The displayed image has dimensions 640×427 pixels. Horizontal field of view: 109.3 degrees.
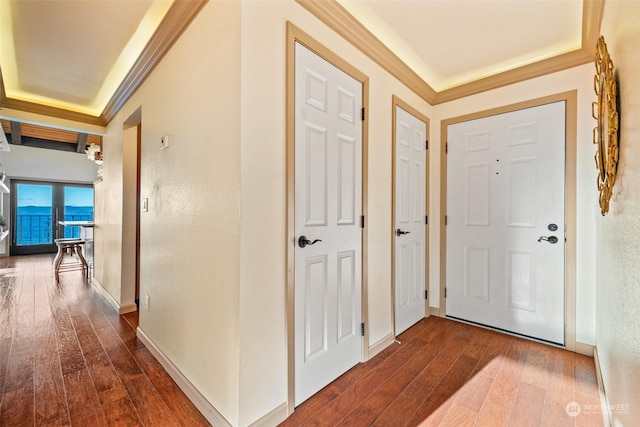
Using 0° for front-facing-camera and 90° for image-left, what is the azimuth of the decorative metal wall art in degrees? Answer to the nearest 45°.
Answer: approximately 90°

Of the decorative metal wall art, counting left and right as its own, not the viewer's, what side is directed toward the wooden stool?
front

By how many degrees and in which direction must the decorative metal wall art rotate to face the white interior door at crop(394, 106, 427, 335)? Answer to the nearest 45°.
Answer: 0° — it already faces it

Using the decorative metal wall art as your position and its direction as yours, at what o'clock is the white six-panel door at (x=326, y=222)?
The white six-panel door is roughly at 11 o'clock from the decorative metal wall art.

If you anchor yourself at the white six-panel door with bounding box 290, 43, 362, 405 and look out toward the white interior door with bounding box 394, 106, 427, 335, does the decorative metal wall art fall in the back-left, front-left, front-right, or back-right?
front-right

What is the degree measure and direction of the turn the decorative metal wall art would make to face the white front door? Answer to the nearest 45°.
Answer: approximately 45° to its right

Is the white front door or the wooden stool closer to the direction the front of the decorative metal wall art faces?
the wooden stool

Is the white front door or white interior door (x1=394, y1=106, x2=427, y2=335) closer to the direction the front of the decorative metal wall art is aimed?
the white interior door

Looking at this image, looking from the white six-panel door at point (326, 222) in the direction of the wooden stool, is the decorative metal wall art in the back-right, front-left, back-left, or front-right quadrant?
back-right
